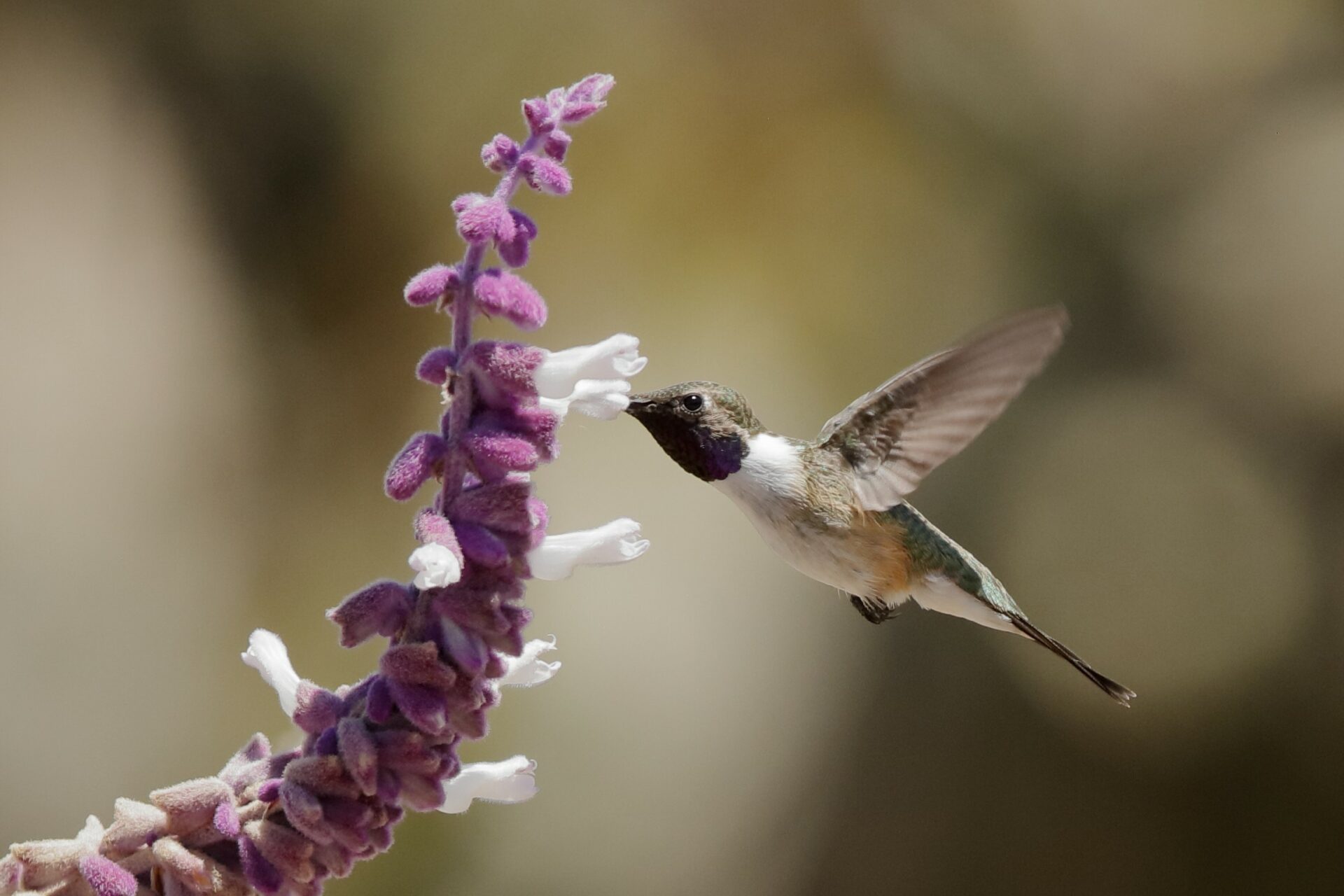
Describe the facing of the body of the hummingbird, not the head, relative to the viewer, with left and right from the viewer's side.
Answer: facing to the left of the viewer
